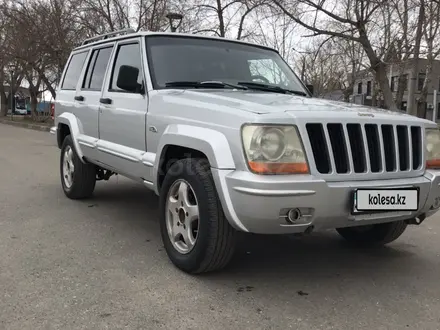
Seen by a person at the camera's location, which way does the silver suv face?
facing the viewer and to the right of the viewer
